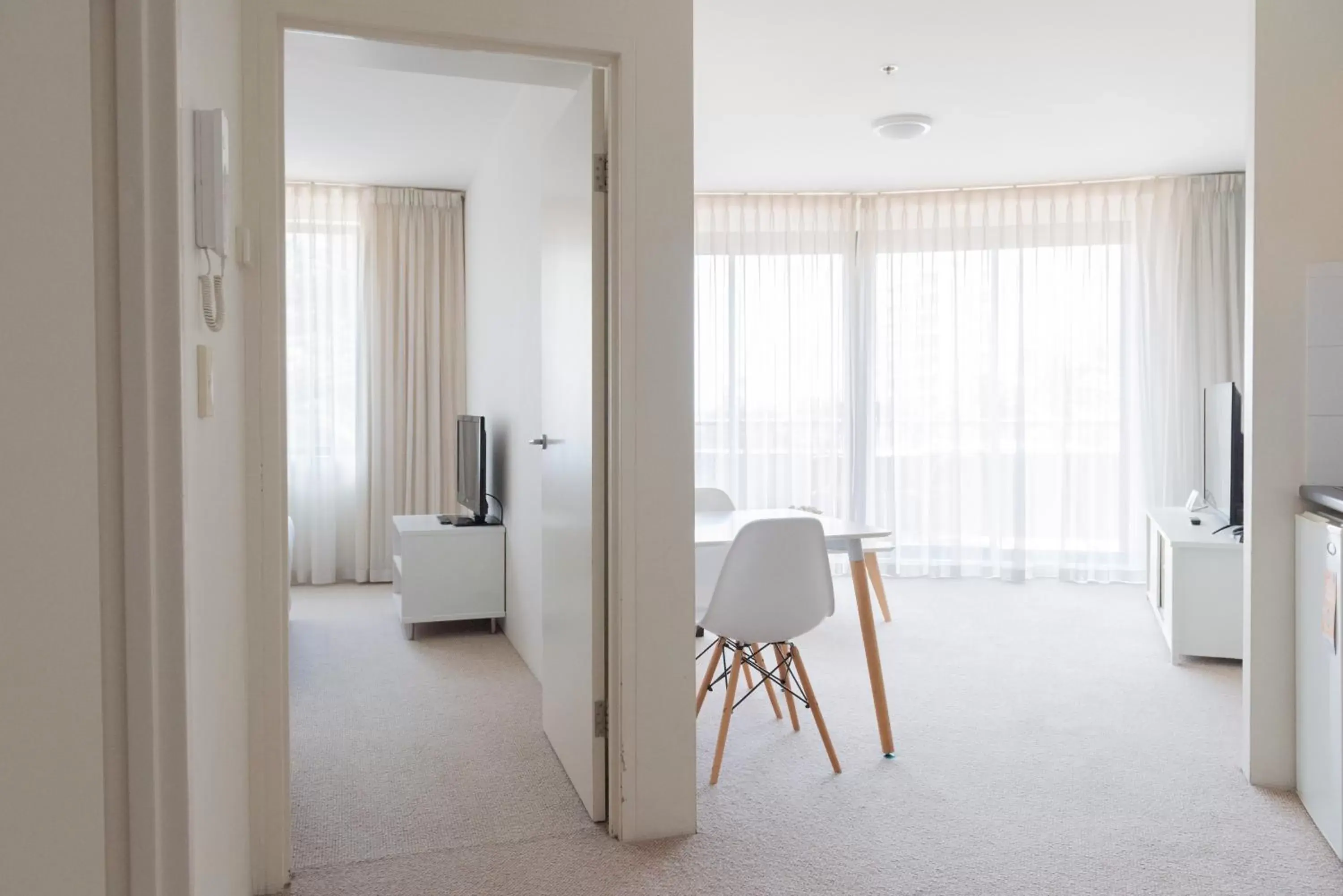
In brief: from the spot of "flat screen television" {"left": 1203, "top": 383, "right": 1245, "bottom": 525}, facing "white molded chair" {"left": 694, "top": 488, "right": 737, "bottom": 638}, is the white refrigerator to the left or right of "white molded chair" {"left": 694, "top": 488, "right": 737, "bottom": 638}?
left

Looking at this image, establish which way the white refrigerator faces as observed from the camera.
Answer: facing to the left of the viewer

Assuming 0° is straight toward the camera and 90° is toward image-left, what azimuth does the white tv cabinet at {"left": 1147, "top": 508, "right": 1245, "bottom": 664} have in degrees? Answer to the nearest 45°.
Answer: approximately 90°

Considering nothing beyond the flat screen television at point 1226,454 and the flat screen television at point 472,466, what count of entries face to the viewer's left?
2

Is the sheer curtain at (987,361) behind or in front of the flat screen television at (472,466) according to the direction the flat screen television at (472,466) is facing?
behind

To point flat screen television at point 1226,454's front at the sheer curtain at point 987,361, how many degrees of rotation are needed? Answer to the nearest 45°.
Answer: approximately 45° to its right

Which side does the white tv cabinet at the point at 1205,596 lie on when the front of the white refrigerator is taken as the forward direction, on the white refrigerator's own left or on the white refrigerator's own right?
on the white refrigerator's own right

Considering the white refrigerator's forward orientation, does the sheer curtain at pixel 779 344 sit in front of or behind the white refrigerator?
in front

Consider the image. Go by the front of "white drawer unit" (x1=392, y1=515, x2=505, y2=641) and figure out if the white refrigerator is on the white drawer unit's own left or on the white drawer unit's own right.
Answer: on the white drawer unit's own left

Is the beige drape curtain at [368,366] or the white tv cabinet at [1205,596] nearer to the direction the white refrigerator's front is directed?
the beige drape curtain

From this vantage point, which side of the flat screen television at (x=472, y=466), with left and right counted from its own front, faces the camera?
left

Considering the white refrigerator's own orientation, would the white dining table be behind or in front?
in front

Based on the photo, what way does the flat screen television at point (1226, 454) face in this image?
to the viewer's left

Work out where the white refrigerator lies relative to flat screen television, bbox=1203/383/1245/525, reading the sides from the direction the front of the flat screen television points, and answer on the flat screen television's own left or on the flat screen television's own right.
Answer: on the flat screen television's own left

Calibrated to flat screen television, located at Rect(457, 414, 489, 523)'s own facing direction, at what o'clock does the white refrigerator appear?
The white refrigerator is roughly at 8 o'clock from the flat screen television.

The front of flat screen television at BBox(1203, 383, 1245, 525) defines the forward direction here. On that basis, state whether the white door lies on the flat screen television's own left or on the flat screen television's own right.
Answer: on the flat screen television's own left

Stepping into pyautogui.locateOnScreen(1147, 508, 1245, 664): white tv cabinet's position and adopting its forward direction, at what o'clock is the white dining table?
The white dining table is roughly at 10 o'clock from the white tv cabinet.
